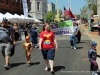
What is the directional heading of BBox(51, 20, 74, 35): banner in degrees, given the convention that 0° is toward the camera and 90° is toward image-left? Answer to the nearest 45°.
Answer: approximately 0°
